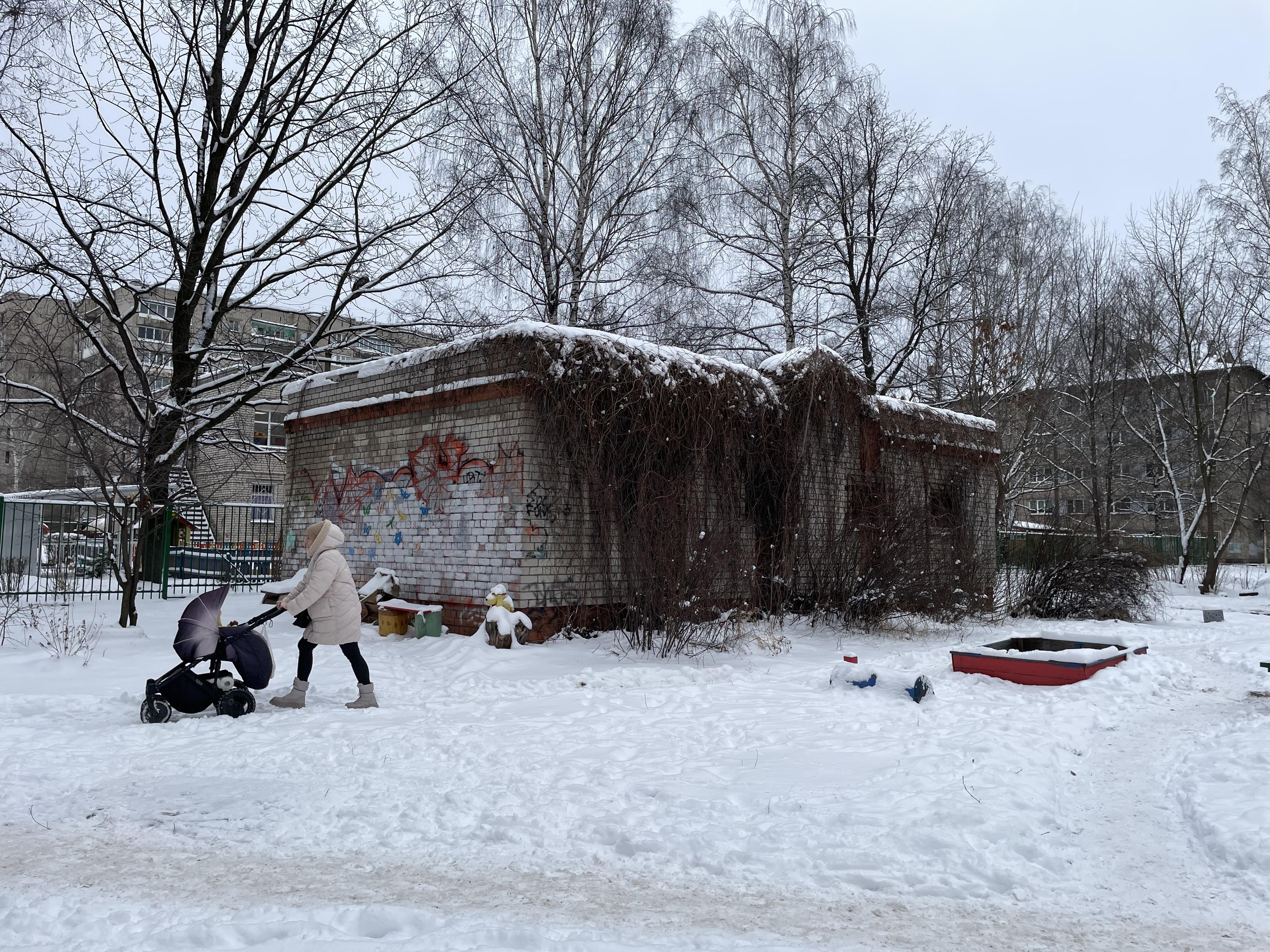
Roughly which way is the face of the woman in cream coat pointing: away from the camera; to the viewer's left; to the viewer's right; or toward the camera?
to the viewer's left

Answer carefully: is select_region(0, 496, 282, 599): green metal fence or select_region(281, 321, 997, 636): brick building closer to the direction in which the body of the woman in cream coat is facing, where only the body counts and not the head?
the green metal fence

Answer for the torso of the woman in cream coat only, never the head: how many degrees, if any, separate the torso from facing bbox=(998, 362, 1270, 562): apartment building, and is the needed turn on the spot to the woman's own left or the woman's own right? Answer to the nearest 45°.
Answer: approximately 135° to the woman's own right

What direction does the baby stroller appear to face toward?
to the viewer's left

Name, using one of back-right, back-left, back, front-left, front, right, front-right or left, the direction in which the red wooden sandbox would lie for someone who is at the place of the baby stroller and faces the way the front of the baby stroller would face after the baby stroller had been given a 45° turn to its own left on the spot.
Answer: back-left

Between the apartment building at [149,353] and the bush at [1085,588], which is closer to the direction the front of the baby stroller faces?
the apartment building

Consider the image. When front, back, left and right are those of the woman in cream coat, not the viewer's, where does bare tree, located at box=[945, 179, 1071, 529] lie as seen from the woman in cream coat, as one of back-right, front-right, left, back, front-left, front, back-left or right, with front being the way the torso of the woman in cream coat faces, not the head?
back-right

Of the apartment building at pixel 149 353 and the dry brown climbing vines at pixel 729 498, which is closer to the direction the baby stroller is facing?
the apartment building

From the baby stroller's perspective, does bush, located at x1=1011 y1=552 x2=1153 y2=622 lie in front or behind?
behind

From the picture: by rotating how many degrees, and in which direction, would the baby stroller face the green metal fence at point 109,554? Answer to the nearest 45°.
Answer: approximately 90° to its right

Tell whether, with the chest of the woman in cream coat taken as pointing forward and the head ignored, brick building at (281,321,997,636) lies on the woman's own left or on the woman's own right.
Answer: on the woman's own right

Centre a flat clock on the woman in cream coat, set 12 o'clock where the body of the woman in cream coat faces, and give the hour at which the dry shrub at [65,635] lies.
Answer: The dry shrub is roughly at 2 o'clock from the woman in cream coat.

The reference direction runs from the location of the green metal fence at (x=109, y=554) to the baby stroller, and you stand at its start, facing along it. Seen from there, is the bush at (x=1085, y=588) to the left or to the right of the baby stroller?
left

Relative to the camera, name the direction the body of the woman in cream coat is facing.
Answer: to the viewer's left

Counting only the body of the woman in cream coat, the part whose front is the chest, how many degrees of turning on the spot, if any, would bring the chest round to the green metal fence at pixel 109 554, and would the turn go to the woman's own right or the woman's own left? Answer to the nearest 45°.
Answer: approximately 90° to the woman's own right
